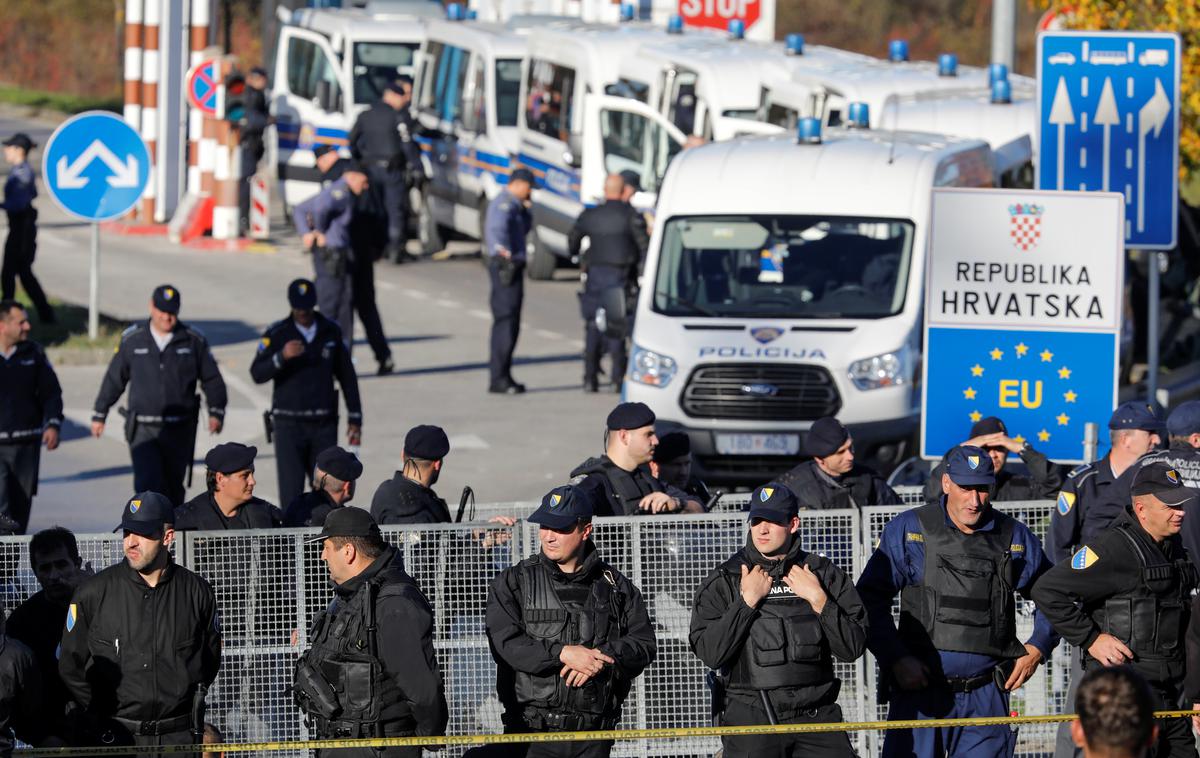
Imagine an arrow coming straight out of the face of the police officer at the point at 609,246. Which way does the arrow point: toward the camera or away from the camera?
away from the camera

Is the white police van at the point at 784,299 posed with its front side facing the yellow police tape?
yes

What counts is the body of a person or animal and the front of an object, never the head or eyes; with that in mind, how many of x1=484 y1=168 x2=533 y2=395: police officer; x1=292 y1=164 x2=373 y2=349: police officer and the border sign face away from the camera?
0

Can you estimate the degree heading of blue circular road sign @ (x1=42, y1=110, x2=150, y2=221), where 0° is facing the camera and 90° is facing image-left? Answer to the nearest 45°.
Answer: approximately 0°

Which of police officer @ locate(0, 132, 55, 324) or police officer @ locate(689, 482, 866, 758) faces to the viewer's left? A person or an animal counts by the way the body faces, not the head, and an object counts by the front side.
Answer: police officer @ locate(0, 132, 55, 324)

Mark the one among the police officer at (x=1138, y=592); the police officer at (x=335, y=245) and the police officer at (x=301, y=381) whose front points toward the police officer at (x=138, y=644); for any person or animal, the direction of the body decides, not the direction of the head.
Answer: the police officer at (x=301, y=381)

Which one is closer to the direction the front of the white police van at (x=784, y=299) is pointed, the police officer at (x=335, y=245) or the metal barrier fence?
the metal barrier fence

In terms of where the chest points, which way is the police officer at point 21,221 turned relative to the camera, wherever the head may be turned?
to the viewer's left

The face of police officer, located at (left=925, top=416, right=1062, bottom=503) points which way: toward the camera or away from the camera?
toward the camera

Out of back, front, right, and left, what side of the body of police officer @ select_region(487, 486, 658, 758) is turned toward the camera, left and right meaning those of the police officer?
front

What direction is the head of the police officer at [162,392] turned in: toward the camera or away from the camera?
toward the camera

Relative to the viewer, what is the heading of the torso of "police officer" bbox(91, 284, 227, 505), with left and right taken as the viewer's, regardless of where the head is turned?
facing the viewer
